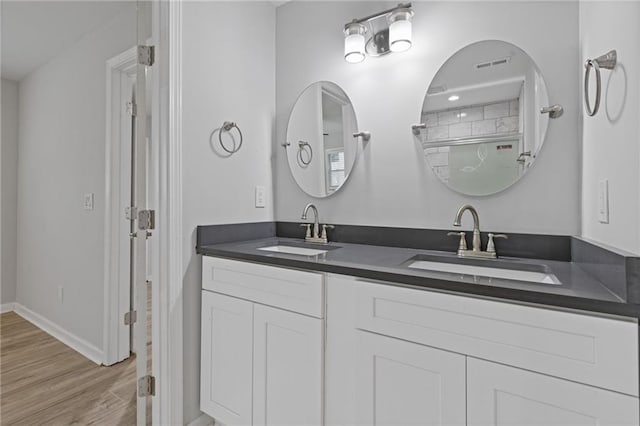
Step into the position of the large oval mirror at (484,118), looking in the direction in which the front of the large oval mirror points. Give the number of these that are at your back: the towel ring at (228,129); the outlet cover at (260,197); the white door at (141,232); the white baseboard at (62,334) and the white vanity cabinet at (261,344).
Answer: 0

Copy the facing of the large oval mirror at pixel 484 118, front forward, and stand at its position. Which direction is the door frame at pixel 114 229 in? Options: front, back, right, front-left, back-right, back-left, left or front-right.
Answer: front-right

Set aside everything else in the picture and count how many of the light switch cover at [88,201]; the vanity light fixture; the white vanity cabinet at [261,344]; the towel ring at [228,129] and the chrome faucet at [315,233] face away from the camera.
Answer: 0

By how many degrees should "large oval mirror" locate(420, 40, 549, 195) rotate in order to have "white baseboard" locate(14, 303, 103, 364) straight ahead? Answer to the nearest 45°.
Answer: approximately 45° to its right

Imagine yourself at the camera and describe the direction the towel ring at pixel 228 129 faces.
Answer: facing the viewer and to the right of the viewer

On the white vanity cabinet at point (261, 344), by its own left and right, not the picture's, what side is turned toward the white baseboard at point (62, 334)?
right

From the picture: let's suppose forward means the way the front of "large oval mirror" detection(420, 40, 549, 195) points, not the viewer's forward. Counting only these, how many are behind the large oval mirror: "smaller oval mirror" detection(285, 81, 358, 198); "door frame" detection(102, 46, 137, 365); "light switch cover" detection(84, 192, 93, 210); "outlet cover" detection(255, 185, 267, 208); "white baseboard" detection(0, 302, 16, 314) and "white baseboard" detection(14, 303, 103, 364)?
0

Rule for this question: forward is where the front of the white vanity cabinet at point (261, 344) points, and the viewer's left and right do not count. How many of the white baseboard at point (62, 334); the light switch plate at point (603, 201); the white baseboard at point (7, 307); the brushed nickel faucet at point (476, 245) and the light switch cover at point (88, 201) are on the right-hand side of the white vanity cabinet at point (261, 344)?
3

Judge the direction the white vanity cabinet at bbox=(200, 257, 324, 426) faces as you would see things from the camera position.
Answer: facing the viewer and to the left of the viewer

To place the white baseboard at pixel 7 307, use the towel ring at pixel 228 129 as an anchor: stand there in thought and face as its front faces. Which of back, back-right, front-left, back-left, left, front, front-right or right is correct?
back

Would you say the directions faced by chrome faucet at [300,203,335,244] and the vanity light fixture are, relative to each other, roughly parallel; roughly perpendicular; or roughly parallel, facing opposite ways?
roughly parallel

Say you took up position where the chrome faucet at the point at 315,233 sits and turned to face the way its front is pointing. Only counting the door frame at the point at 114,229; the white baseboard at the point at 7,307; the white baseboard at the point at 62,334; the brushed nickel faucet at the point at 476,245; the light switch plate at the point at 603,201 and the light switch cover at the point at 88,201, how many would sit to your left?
2
